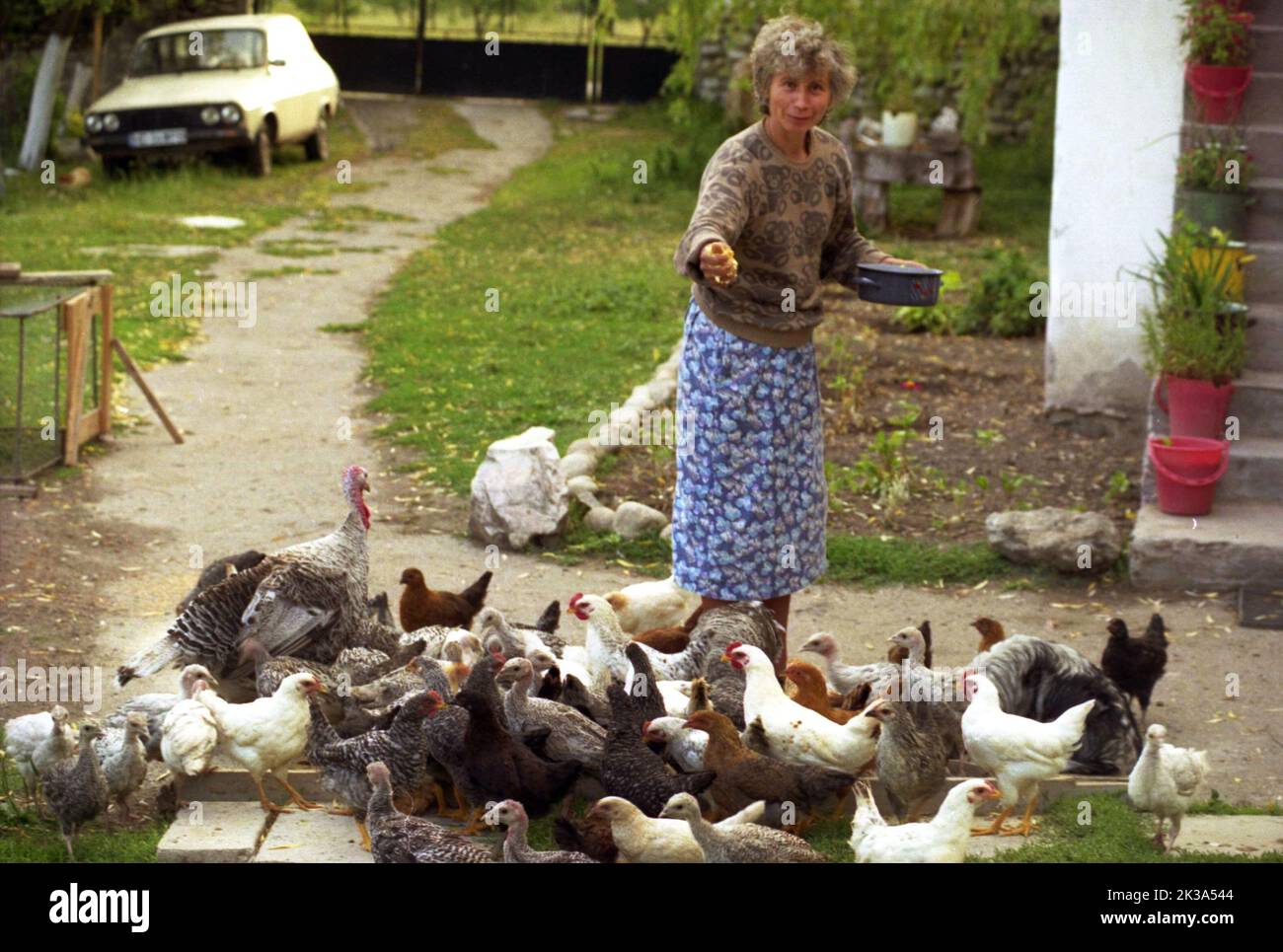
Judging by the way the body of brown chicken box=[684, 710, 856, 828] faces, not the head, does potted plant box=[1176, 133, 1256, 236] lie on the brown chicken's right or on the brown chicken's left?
on the brown chicken's right

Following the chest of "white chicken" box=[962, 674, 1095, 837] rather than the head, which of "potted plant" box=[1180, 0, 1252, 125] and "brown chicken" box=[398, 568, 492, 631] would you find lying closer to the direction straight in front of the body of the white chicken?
the brown chicken

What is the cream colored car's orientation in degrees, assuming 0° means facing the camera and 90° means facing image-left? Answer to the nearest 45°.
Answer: approximately 45°

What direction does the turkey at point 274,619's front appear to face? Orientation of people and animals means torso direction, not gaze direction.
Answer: to the viewer's right

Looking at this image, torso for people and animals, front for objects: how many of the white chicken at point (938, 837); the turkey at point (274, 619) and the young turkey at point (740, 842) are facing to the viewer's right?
2

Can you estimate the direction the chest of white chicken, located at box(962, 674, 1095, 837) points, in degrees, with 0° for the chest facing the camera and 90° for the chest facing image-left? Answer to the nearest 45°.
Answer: approximately 90°

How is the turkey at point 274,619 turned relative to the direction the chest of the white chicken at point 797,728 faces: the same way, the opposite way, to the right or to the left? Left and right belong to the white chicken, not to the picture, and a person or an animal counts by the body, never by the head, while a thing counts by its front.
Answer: the opposite way

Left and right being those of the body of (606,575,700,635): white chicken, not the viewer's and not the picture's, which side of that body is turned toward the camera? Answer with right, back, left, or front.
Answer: left

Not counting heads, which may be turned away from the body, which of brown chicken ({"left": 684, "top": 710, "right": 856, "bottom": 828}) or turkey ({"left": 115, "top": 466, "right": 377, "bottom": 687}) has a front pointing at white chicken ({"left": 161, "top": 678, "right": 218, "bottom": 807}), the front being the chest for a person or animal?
the brown chicken

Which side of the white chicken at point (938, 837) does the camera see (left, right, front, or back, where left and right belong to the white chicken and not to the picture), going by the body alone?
right
